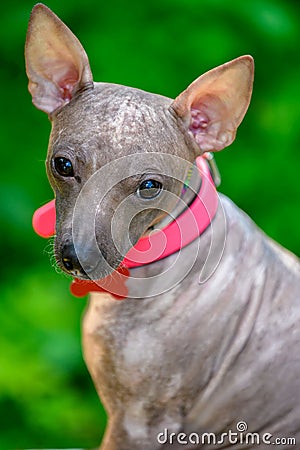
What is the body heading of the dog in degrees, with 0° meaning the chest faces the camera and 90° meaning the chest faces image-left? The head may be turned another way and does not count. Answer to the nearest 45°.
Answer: approximately 45°
